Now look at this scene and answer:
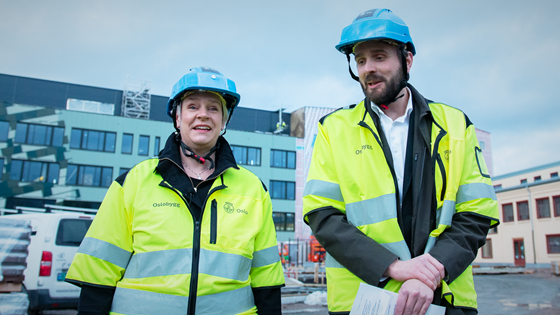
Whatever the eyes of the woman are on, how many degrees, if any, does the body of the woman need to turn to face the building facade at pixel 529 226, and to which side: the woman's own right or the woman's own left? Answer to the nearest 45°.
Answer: approximately 135° to the woman's own left

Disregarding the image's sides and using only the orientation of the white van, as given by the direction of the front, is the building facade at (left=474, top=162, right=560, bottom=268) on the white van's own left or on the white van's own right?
on the white van's own right

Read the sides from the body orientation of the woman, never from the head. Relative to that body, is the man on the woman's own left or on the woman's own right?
on the woman's own left

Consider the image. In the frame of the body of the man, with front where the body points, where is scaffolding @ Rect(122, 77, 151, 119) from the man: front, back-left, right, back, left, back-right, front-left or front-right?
back-right

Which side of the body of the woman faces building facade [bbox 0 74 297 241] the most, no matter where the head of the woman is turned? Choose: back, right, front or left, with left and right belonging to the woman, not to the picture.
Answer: back

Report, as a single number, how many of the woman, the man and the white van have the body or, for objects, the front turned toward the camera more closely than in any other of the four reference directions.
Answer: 2

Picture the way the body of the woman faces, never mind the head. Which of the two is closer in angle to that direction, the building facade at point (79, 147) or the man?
the man

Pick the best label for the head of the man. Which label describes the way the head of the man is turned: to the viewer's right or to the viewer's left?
to the viewer's left

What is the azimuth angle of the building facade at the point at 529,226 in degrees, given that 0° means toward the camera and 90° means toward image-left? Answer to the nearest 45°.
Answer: approximately 45°

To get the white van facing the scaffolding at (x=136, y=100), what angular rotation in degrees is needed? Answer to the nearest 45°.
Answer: approximately 45° to its right

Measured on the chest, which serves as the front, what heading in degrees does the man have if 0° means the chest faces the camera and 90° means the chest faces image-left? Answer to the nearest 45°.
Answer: approximately 0°

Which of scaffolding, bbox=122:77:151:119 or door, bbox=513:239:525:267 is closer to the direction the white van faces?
the scaffolding

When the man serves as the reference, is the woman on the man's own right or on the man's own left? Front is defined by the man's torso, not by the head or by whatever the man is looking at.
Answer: on the man's own right
